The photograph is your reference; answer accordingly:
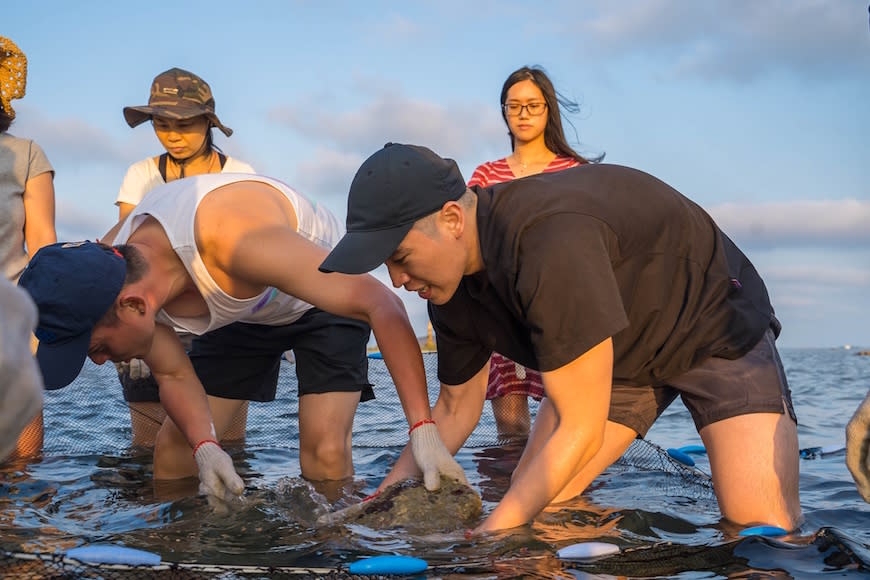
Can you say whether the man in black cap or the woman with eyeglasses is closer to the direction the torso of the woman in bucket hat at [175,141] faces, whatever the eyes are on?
the man in black cap

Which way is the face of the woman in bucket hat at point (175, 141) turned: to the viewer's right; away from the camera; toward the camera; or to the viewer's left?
toward the camera

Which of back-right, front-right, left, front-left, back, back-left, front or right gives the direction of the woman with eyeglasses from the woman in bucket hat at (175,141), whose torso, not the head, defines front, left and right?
left

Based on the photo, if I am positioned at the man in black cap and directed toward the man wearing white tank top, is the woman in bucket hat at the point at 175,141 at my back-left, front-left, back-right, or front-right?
front-right

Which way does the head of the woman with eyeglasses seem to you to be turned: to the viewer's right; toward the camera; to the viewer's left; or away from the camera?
toward the camera

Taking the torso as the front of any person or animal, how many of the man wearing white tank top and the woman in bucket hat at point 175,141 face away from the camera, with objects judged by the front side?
0

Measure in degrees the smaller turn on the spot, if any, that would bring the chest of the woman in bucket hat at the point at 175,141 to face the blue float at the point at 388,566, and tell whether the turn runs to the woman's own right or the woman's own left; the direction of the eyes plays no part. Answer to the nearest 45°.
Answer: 0° — they already face it

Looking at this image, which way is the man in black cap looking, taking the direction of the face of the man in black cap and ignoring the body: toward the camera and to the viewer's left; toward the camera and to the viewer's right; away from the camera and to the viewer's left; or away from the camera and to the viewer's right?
toward the camera and to the viewer's left

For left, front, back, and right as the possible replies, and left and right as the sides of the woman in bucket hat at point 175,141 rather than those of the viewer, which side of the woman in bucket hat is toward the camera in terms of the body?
front

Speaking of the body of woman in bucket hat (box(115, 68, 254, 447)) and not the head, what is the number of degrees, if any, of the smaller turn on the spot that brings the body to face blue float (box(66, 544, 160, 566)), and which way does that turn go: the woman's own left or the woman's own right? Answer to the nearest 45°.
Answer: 0° — they already face it
